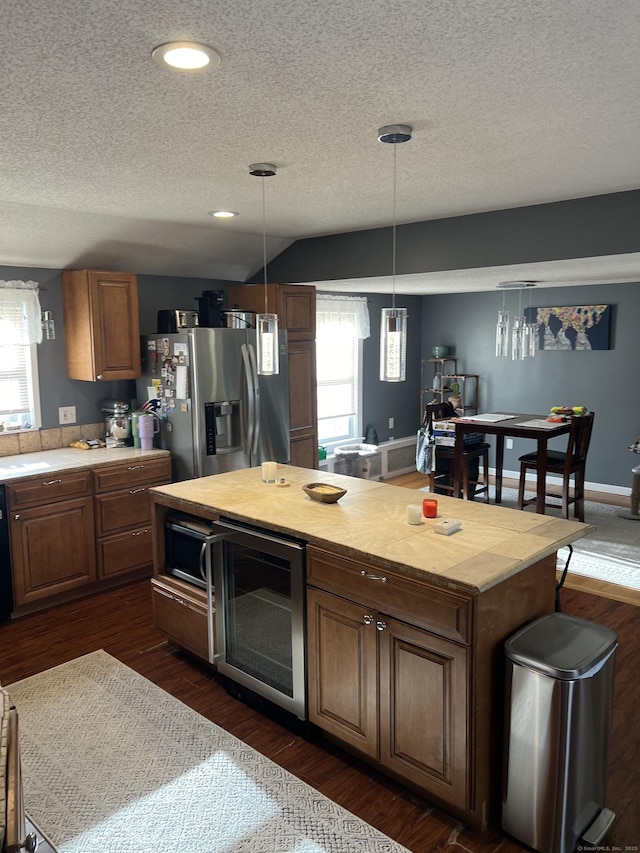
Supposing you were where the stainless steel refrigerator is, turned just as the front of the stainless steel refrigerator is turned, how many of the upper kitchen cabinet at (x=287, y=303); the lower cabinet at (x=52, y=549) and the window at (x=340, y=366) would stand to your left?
2

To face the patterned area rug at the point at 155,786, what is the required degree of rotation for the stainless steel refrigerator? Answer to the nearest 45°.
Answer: approximately 45° to its right

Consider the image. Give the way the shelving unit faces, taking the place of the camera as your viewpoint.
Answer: facing the viewer and to the left of the viewer

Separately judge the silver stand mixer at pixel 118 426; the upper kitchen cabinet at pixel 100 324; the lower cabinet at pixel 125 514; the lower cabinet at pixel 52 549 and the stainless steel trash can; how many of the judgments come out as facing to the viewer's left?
0

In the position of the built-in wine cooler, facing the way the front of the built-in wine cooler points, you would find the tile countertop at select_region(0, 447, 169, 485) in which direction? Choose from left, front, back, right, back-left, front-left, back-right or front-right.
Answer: right

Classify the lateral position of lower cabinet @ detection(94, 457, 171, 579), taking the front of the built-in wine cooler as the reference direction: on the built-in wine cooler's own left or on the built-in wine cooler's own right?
on the built-in wine cooler's own right

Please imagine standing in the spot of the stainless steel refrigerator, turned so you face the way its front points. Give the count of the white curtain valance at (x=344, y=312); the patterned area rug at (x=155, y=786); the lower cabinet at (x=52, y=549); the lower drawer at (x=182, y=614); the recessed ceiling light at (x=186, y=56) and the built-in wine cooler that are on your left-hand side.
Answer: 1

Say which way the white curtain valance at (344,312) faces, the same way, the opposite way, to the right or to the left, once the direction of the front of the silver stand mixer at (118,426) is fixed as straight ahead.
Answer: the same way

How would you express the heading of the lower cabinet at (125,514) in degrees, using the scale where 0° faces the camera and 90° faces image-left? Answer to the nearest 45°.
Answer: approximately 315°

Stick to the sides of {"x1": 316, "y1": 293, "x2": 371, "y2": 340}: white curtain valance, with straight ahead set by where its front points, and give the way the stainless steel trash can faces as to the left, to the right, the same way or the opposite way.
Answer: the same way

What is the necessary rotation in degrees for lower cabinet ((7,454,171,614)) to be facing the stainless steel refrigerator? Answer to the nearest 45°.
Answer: approximately 45° to its left

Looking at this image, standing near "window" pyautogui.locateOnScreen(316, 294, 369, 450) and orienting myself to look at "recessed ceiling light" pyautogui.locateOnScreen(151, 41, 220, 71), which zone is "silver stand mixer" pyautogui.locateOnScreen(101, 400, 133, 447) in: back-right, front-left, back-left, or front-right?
front-right

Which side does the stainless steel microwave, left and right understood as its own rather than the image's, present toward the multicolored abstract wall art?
back

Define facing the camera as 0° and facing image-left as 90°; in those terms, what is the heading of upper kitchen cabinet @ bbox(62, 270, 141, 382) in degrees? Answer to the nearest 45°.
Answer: approximately 315°
